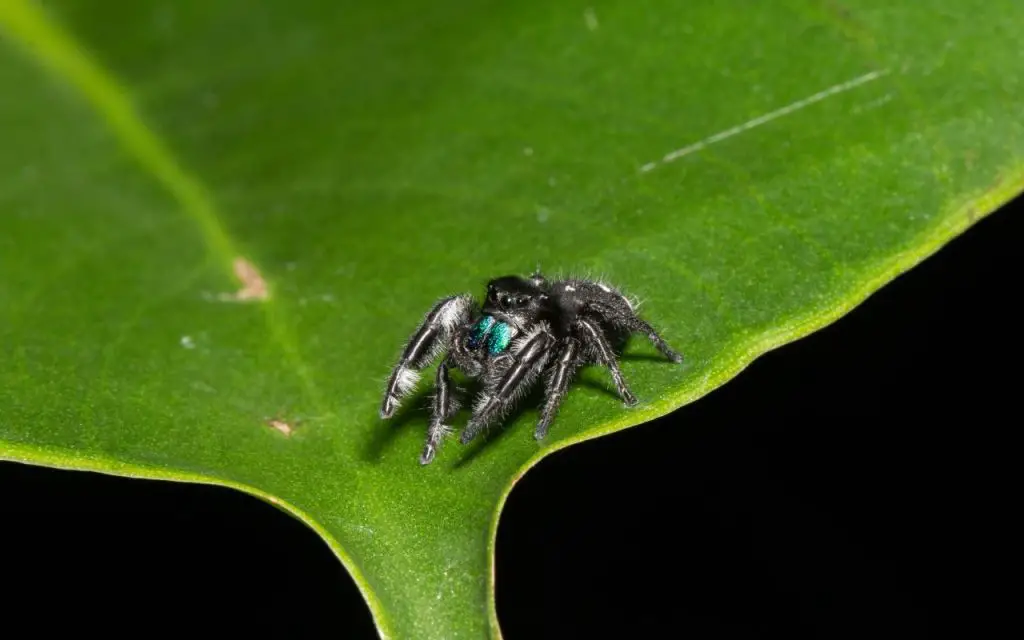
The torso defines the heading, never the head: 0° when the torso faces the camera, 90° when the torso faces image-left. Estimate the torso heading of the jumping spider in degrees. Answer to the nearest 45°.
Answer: approximately 45°
